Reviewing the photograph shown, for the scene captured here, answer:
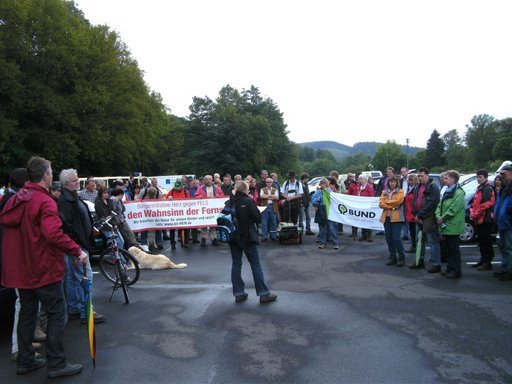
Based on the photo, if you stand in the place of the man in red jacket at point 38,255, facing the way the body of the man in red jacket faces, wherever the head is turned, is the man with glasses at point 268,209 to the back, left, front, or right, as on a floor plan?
front

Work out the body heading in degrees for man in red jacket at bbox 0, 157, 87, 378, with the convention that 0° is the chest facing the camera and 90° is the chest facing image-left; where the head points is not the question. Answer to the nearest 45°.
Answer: approximately 225°

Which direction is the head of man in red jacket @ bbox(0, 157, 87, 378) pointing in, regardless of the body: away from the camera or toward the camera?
away from the camera

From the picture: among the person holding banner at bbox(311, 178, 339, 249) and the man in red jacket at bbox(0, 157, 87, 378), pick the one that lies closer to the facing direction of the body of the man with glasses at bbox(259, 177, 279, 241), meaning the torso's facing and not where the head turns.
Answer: the man in red jacket

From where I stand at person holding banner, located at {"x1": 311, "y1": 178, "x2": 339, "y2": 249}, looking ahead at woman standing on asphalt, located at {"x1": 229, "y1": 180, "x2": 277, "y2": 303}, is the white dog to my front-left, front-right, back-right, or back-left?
front-right

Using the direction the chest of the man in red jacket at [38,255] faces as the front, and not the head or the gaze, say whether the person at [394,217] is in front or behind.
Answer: in front

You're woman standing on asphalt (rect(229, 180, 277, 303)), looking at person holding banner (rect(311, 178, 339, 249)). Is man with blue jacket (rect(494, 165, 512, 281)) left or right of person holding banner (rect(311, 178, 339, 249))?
right

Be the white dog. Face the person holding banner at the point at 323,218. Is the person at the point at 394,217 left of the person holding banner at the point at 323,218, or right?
right

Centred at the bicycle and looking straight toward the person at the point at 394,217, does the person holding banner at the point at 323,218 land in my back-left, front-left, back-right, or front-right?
front-left

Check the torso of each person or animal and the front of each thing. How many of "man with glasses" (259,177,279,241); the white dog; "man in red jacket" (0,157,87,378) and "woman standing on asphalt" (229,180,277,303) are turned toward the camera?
1

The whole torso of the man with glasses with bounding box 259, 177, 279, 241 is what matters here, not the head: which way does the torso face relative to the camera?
toward the camera

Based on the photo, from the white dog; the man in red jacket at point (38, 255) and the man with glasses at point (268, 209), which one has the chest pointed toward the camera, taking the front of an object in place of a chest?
the man with glasses
